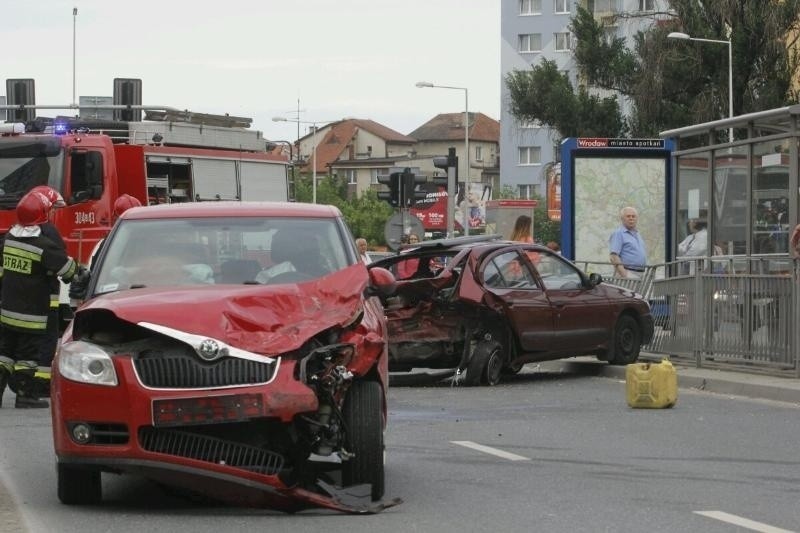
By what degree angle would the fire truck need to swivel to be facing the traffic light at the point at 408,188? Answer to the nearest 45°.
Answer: approximately 180°

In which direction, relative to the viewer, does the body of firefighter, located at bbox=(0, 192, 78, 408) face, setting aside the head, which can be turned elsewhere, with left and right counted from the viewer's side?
facing away from the viewer and to the right of the viewer

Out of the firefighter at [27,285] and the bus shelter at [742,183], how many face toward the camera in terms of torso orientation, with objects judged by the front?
0

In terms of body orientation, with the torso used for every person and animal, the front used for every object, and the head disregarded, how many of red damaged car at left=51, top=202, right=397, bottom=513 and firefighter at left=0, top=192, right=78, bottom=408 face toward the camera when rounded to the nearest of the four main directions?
1

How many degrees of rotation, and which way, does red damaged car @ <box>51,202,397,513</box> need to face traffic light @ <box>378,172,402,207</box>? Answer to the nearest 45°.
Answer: approximately 180°

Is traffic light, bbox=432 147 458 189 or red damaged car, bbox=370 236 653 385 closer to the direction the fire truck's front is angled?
the red damaged car

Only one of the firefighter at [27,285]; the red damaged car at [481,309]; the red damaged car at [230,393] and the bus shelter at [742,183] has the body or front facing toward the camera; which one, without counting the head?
the red damaged car at [230,393]
